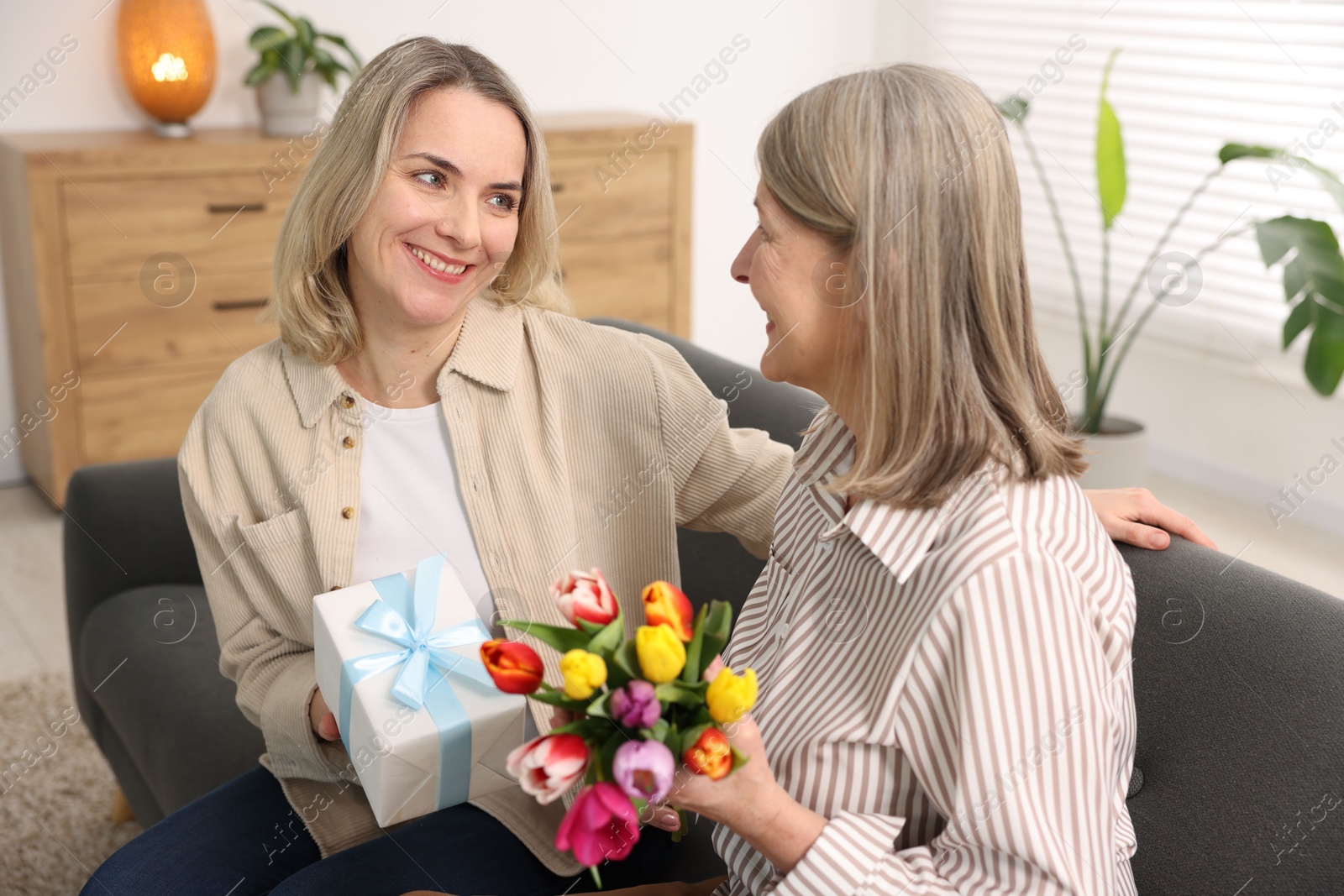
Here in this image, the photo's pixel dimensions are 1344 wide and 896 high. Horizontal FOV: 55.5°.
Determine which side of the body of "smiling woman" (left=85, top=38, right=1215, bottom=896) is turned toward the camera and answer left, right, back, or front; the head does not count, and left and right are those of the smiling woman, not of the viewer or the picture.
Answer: front

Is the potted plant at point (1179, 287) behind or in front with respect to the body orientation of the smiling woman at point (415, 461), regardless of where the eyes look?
behind

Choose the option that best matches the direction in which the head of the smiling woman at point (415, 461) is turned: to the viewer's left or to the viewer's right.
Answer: to the viewer's right

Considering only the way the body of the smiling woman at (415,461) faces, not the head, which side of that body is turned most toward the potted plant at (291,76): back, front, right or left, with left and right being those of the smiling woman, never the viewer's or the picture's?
back

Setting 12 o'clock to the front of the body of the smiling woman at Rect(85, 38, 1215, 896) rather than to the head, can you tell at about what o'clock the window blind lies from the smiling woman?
The window blind is roughly at 7 o'clock from the smiling woman.

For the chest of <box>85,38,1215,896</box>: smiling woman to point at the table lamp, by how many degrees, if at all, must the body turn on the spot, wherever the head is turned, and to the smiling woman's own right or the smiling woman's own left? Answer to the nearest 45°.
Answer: approximately 135° to the smiling woman's own right

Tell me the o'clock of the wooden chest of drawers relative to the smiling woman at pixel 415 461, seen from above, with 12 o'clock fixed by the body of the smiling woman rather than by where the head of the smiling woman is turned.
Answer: The wooden chest of drawers is roughly at 5 o'clock from the smiling woman.
